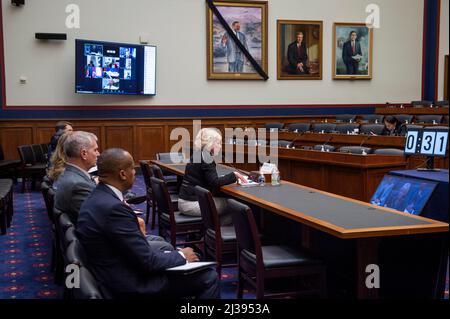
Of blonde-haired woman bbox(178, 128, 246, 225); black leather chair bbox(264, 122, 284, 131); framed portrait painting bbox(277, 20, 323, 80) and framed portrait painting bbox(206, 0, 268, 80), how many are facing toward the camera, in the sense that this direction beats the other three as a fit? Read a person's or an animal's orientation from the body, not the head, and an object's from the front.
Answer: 3

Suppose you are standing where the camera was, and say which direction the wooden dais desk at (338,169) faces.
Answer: facing the viewer and to the left of the viewer

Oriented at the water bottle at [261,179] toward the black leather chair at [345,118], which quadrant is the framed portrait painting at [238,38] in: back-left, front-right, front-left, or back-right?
front-left

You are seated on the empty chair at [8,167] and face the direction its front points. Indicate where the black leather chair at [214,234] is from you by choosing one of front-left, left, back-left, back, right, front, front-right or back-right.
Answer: right

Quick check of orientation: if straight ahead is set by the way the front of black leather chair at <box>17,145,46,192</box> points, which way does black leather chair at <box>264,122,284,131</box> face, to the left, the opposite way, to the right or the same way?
to the right

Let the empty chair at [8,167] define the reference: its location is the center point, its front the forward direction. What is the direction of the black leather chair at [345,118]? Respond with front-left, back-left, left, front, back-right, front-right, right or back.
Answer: front

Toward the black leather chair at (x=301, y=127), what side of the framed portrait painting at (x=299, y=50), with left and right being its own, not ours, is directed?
front

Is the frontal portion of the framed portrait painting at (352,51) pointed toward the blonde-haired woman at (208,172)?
yes

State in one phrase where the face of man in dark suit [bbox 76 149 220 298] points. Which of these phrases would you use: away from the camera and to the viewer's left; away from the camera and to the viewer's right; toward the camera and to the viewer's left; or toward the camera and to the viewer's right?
away from the camera and to the viewer's right

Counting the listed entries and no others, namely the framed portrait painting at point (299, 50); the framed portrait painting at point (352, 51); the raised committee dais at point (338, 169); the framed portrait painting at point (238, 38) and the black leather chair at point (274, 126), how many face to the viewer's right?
0

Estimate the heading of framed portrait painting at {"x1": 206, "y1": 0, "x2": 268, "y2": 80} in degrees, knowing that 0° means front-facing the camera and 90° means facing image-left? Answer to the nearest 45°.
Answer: approximately 0°

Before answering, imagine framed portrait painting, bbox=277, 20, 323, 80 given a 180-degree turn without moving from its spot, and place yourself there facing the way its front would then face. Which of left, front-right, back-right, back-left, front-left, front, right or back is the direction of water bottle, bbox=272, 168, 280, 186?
back

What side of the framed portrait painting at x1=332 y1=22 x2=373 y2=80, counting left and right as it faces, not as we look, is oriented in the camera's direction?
front

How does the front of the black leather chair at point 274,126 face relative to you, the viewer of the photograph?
facing the viewer

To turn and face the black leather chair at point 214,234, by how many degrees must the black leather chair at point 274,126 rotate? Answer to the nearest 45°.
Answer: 0° — it already faces it
